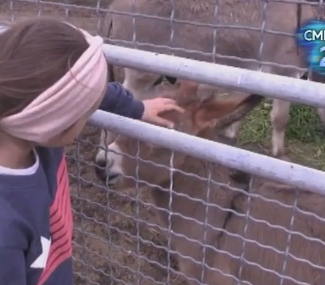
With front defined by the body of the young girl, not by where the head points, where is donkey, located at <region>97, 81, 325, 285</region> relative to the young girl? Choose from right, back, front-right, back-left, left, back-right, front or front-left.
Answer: front-left

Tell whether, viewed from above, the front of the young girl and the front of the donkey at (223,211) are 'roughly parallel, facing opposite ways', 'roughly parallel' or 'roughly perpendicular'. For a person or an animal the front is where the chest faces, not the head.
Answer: roughly parallel, facing opposite ways

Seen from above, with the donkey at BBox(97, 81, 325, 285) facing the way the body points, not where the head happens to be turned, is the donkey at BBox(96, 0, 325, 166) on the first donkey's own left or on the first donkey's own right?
on the first donkey's own right

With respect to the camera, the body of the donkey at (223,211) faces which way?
to the viewer's left

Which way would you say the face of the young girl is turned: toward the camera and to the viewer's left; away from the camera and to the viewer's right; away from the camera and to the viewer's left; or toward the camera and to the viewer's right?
away from the camera and to the viewer's right

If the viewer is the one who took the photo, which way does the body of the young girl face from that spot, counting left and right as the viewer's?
facing to the right of the viewer
